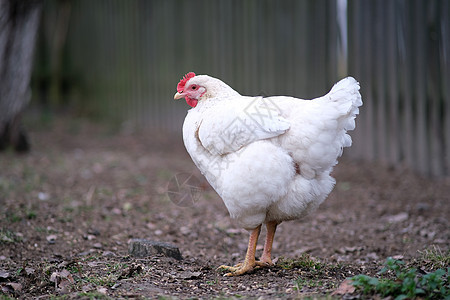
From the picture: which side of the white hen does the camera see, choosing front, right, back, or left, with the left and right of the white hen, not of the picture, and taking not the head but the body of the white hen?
left

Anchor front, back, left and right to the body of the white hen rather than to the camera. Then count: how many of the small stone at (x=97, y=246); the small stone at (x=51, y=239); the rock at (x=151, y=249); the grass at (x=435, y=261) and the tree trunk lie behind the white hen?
1

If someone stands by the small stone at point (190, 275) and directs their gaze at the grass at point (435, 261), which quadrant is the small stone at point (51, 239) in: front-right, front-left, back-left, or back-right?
back-left

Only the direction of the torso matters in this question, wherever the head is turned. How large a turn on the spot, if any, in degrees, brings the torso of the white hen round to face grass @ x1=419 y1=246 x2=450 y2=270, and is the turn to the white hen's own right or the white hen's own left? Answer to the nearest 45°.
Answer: approximately 180°

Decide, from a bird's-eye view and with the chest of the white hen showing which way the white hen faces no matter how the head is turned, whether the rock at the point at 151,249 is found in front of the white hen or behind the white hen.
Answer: in front

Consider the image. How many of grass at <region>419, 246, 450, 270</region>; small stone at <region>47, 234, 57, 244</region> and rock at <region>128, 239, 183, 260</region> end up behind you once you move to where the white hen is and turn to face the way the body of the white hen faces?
1

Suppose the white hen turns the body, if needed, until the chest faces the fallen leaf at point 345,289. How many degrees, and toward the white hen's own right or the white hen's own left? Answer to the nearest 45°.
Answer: approximately 135° to the white hen's own left

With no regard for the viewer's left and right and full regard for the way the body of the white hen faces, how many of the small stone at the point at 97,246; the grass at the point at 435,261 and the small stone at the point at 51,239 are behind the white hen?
1

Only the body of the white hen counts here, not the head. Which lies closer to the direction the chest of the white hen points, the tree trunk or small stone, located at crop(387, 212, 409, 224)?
the tree trunk

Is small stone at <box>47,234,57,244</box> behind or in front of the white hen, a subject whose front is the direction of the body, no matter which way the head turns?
in front
